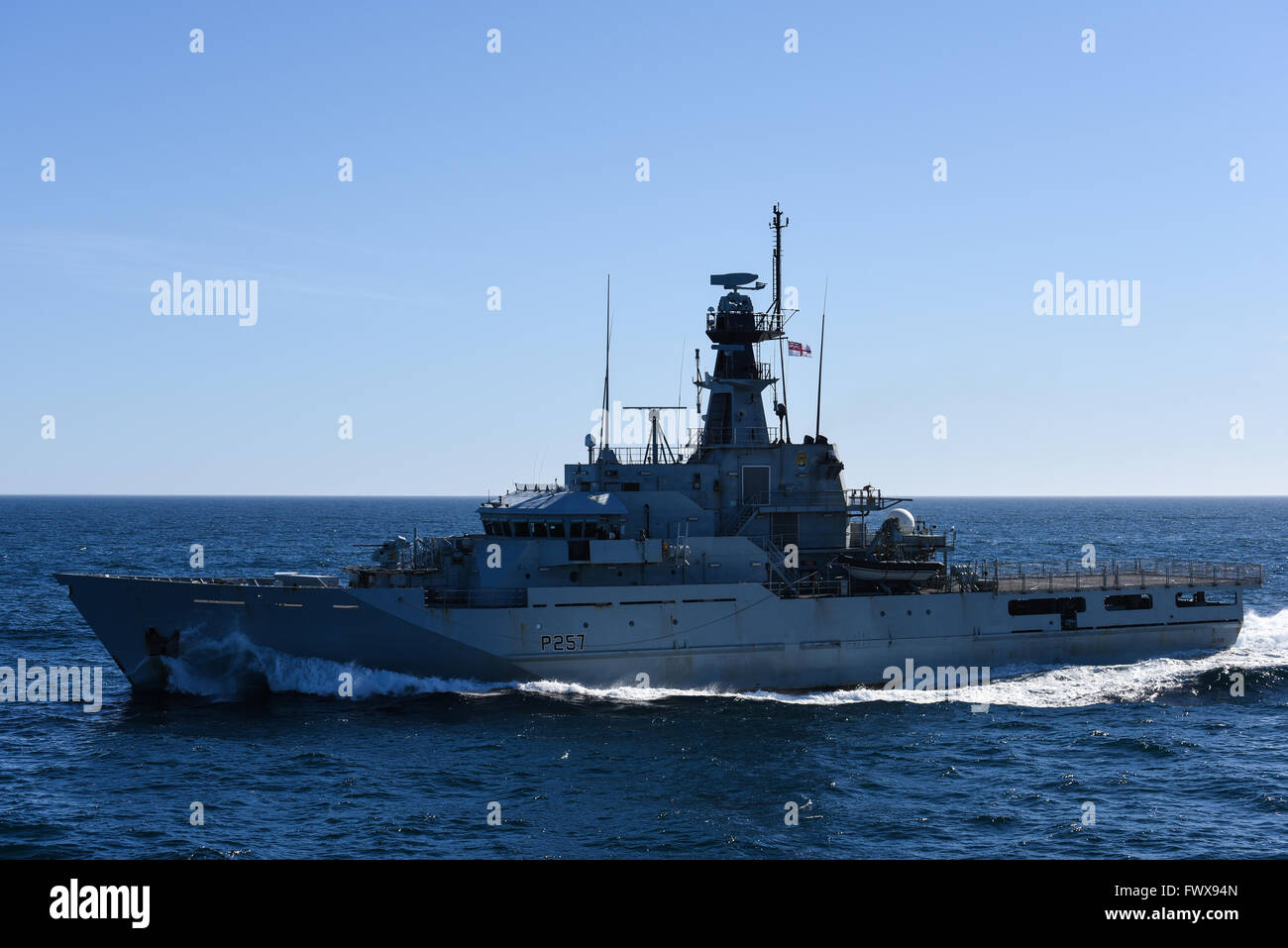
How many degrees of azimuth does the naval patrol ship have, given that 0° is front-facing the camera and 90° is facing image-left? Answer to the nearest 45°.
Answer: approximately 90°
